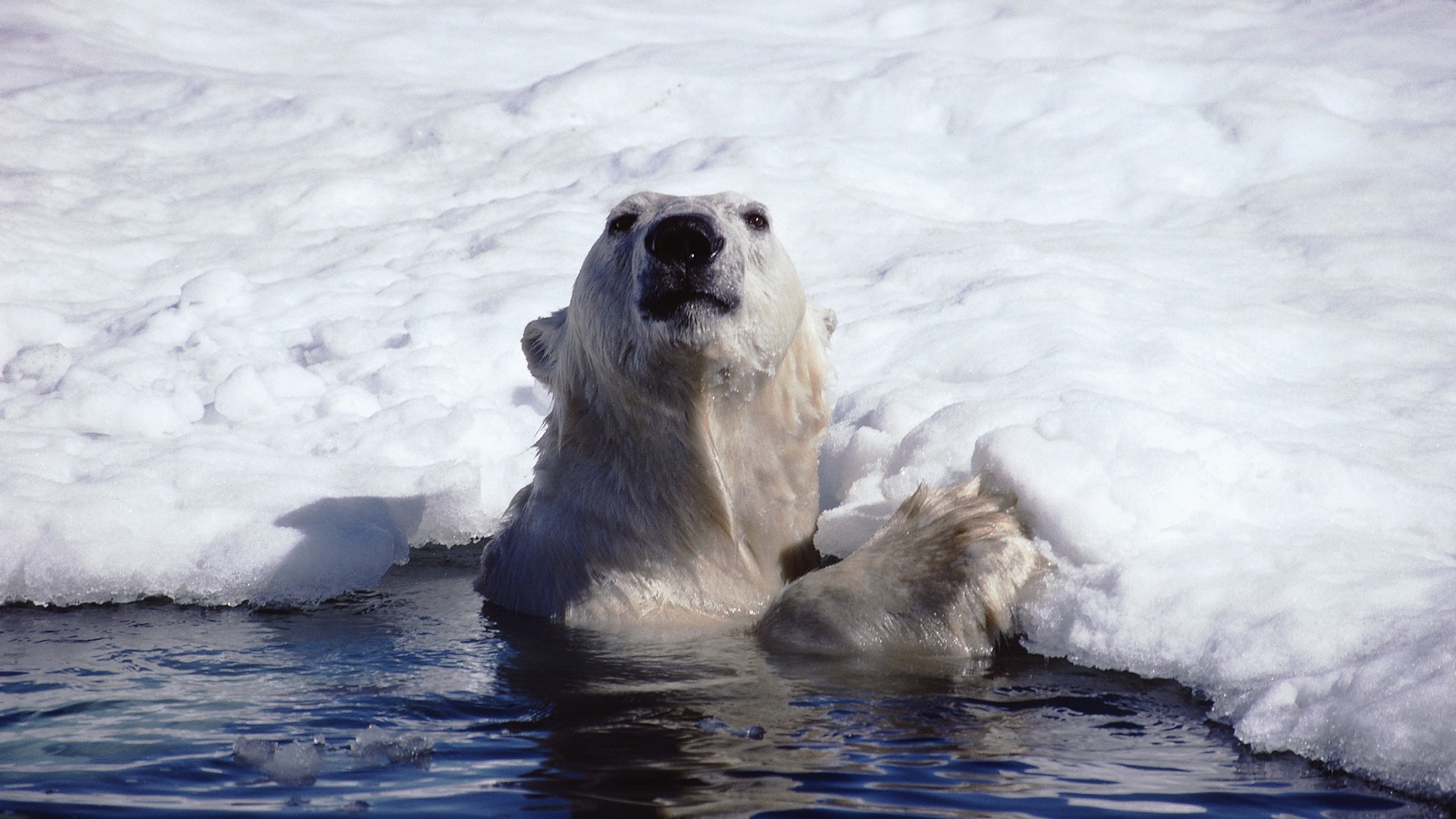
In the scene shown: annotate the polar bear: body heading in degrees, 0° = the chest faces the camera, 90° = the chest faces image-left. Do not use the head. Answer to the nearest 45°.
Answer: approximately 0°

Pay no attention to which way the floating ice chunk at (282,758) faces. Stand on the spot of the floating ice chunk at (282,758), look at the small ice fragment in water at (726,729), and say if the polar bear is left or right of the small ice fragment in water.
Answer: left

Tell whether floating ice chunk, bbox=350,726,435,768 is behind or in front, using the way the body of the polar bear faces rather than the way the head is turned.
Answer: in front

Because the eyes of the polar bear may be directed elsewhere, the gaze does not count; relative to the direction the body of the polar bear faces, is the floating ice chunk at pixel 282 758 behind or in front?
in front
